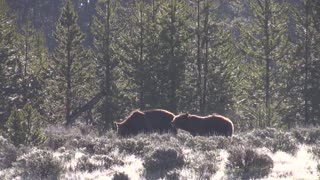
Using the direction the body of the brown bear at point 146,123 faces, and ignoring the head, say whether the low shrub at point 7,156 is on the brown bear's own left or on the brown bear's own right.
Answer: on the brown bear's own left

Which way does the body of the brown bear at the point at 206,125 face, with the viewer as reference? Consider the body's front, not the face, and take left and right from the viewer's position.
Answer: facing to the left of the viewer

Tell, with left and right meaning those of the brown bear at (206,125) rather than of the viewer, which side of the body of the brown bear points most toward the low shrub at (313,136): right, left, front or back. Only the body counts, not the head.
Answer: back

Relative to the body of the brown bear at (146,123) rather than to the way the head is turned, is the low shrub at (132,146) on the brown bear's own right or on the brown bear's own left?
on the brown bear's own left

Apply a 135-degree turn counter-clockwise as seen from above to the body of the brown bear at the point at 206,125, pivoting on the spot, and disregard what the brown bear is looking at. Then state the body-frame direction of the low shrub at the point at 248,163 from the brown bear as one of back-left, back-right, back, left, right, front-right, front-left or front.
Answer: front-right

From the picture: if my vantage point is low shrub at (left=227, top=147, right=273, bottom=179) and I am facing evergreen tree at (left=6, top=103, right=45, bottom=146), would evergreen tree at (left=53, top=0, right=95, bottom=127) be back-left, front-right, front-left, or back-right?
front-right

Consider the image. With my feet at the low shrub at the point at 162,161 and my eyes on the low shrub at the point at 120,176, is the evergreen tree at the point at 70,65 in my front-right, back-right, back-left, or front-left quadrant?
back-right

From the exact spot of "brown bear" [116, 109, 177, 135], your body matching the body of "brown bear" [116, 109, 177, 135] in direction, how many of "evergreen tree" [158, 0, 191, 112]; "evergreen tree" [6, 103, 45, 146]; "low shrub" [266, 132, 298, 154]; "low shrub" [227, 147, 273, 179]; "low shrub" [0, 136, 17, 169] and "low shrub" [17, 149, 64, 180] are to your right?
1

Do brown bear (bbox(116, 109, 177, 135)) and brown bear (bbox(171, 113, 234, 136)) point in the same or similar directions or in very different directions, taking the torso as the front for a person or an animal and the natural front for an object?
same or similar directions

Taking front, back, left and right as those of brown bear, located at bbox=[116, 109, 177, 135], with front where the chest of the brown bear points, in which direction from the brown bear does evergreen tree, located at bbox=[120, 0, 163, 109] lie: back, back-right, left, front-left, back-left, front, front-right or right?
right

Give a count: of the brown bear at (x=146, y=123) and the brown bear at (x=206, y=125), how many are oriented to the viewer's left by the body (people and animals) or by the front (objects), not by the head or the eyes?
2

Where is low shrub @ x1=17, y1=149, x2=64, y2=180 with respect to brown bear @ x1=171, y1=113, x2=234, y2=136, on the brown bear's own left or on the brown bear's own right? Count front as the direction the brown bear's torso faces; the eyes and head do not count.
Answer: on the brown bear's own left

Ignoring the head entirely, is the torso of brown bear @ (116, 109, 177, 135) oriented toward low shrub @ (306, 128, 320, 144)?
no

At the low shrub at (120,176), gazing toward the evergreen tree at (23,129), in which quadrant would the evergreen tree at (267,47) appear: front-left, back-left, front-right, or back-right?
front-right

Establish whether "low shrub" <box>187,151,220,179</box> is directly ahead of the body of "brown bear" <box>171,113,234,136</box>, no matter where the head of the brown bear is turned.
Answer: no

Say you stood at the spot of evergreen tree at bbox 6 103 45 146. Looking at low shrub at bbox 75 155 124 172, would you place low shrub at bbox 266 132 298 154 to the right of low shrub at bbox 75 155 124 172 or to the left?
left

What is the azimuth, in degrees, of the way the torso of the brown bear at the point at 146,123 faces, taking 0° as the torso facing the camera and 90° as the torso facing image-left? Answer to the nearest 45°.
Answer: approximately 90°
